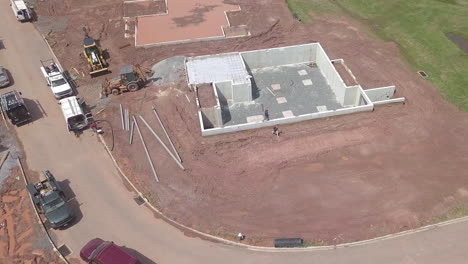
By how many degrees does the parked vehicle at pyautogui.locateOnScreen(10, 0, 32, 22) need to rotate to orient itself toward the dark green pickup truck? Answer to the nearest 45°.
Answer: approximately 45° to its right

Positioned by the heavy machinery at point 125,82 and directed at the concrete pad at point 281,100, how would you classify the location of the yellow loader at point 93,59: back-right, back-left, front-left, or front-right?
back-left

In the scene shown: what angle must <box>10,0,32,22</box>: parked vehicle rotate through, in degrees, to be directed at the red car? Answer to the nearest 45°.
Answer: approximately 45° to its right

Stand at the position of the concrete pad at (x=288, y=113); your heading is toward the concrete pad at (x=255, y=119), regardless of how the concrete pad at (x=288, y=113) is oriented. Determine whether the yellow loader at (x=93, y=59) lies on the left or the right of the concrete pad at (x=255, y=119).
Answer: right

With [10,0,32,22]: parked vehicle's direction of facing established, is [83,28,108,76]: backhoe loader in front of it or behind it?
in front

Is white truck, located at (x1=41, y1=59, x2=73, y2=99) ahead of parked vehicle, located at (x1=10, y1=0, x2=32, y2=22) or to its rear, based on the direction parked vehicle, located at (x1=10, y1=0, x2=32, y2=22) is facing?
ahead
